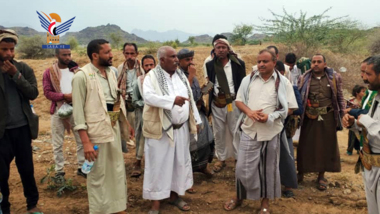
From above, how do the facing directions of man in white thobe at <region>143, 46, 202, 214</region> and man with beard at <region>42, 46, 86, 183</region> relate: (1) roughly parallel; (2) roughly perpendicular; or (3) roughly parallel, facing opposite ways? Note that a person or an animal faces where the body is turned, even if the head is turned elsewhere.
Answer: roughly parallel

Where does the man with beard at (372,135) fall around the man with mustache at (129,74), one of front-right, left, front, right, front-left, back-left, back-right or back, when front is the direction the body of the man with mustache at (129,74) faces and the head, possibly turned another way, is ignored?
front-left

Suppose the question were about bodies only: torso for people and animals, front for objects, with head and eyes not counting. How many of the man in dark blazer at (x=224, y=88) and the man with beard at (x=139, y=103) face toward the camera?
2

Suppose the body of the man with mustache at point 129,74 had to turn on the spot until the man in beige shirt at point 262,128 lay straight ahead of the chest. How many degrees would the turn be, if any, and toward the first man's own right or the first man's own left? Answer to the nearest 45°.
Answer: approximately 45° to the first man's own left

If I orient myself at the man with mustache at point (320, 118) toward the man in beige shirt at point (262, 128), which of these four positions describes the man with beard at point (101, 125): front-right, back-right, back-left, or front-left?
front-right

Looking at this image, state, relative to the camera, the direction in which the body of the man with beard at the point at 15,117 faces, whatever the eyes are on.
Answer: toward the camera

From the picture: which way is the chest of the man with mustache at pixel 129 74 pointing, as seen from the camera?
toward the camera

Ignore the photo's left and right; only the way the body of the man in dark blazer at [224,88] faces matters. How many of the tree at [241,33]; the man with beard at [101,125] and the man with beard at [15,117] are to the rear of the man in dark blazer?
1

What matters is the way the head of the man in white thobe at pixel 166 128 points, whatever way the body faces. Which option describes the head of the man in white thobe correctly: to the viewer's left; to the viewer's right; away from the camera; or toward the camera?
to the viewer's right

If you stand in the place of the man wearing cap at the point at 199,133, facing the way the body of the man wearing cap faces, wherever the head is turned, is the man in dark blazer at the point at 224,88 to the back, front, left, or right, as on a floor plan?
left

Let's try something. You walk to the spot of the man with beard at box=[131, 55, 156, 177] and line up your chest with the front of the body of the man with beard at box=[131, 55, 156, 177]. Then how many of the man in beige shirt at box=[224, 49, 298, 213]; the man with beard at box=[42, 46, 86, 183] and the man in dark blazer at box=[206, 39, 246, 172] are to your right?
1

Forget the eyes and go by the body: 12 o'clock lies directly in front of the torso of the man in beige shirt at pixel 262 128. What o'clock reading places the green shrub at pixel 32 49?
The green shrub is roughly at 3 o'clock from the man in beige shirt.

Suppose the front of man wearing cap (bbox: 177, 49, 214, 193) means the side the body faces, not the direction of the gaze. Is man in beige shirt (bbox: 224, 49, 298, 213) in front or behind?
in front
